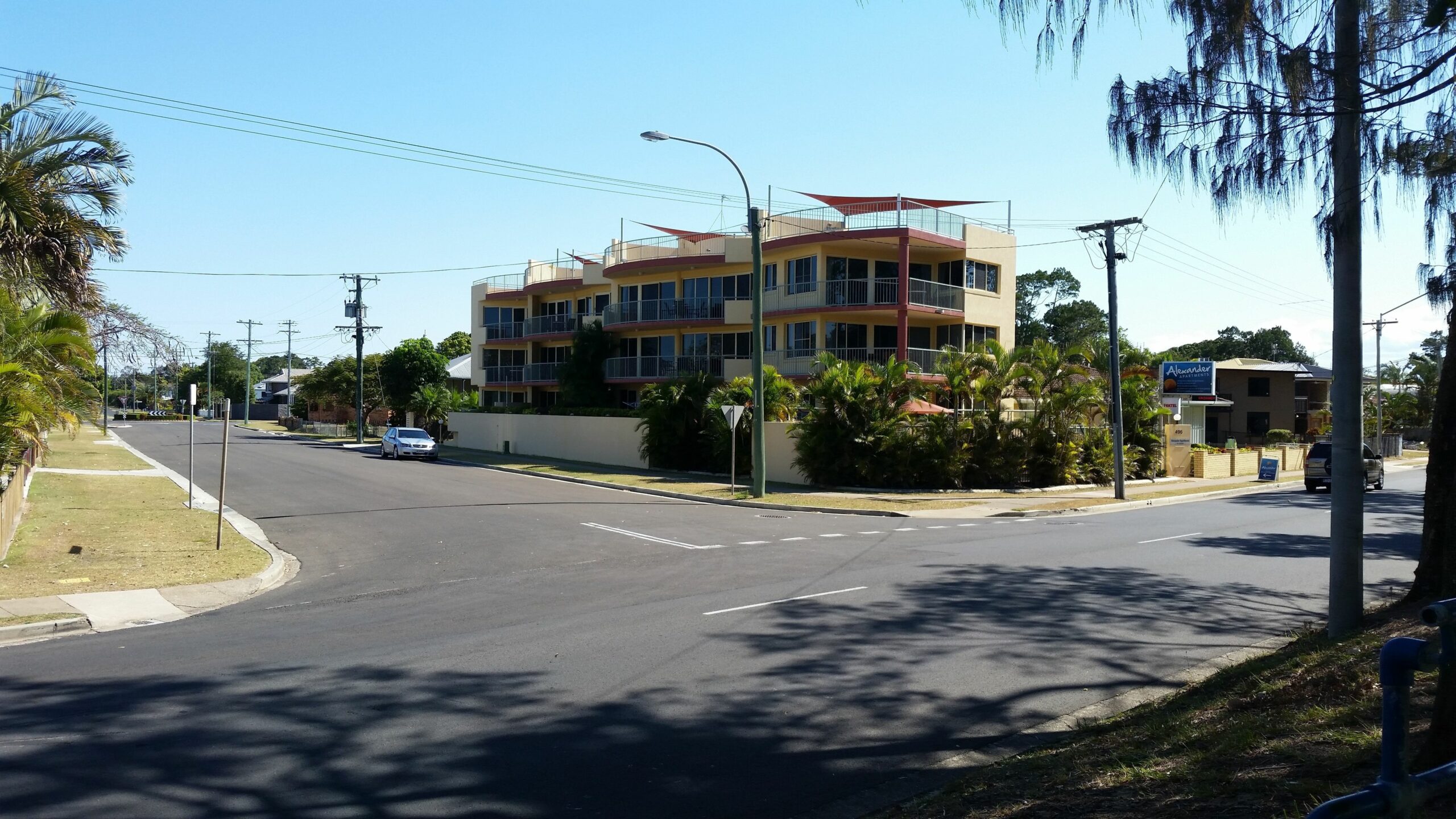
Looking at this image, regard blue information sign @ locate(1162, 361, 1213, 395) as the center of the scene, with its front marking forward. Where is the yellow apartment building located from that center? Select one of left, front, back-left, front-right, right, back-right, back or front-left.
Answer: front-right

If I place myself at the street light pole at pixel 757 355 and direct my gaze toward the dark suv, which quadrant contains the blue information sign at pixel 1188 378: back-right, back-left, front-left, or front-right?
front-left

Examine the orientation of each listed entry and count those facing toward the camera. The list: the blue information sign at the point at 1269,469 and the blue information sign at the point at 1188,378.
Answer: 2

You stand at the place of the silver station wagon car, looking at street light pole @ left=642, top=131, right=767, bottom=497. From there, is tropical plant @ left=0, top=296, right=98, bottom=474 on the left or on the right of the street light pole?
right

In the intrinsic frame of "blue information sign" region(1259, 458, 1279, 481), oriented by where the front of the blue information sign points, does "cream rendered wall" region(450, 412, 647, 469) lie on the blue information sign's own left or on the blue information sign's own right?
on the blue information sign's own right

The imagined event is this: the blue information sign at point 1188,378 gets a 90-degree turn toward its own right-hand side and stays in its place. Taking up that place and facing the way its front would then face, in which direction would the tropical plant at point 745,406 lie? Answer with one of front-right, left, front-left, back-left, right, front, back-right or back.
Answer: front-left

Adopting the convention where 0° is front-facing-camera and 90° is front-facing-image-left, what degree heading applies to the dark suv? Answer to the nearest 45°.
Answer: approximately 225°

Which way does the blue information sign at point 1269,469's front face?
toward the camera

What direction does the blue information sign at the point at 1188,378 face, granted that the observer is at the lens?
facing the viewer

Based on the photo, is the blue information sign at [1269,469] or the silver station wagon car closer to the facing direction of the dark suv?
the blue information sign
